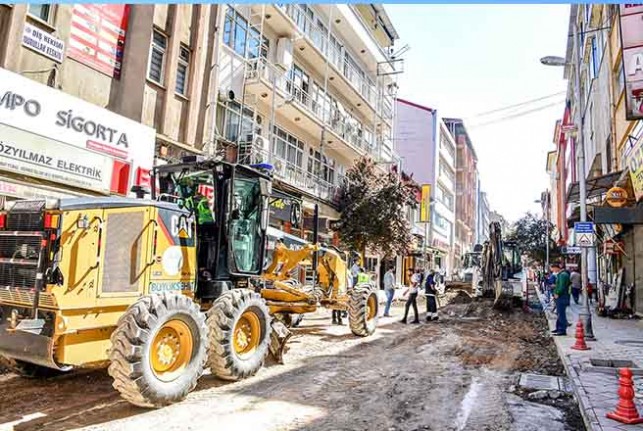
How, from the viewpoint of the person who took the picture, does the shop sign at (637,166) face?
facing the viewer and to the left of the viewer

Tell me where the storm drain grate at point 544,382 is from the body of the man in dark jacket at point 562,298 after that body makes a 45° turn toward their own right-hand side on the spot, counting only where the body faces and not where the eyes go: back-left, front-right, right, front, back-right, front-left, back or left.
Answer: back-left

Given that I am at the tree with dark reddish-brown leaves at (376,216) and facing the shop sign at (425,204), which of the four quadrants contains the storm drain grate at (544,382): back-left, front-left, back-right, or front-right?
back-right

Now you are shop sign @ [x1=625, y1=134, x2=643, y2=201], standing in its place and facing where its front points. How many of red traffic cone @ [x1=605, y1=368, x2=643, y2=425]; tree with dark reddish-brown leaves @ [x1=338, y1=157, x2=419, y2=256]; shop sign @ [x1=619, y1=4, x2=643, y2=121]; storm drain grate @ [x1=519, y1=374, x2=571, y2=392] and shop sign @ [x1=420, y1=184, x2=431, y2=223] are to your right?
2

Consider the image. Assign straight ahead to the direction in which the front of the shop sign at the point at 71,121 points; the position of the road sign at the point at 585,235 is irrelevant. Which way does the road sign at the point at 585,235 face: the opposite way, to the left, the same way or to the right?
to the right

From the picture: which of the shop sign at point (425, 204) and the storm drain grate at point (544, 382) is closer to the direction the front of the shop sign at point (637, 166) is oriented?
the storm drain grate

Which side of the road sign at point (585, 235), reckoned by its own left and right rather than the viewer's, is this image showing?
front

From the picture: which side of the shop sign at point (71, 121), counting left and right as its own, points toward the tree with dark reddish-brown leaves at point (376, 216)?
left

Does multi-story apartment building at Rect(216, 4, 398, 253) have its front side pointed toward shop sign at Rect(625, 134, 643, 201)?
yes

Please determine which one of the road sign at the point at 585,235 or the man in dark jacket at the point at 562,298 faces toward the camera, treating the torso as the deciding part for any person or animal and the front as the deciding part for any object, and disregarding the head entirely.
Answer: the road sign

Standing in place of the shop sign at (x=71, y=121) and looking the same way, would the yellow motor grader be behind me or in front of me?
in front

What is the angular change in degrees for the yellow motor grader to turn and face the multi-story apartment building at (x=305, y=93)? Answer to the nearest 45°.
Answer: approximately 45° to its left

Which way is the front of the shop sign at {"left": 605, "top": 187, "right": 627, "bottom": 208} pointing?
toward the camera

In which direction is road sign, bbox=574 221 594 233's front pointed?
toward the camera
